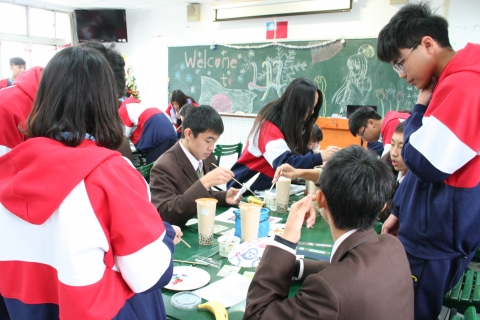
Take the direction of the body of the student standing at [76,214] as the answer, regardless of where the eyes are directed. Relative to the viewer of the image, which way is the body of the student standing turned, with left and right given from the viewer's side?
facing away from the viewer and to the right of the viewer

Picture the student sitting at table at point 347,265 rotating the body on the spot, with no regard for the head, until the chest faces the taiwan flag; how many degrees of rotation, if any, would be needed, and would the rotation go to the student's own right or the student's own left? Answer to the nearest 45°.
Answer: approximately 45° to the student's own right

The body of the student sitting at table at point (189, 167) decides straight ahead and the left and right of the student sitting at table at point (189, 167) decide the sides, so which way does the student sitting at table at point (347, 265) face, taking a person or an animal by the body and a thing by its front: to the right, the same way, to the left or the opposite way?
the opposite way

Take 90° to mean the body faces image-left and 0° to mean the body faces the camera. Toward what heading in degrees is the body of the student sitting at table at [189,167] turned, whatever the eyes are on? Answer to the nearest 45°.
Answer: approximately 315°

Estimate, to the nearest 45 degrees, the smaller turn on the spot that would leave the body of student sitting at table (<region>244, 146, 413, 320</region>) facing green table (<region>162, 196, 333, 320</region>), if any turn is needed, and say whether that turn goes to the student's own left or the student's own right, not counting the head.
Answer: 0° — they already face it

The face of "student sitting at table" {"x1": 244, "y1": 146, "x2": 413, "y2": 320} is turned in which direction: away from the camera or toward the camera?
away from the camera

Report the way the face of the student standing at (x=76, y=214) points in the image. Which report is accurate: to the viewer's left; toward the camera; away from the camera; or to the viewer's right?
away from the camera

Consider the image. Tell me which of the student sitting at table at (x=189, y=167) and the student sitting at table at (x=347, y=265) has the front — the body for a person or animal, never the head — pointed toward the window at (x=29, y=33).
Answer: the student sitting at table at (x=347, y=265)

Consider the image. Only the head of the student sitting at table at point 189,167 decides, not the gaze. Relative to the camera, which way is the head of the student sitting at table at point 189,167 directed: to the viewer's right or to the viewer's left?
to the viewer's right

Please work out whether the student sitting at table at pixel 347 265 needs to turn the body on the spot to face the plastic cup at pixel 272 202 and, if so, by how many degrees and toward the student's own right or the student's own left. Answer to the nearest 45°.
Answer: approximately 45° to the student's own right
